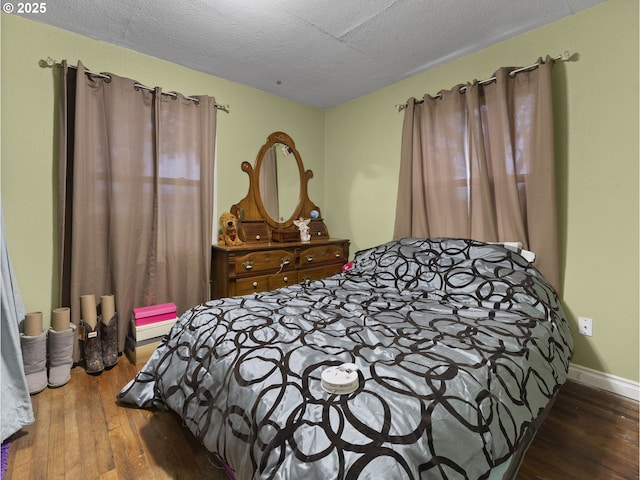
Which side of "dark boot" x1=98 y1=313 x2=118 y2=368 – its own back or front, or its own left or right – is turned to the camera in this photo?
front

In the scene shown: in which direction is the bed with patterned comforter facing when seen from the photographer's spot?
facing the viewer and to the left of the viewer

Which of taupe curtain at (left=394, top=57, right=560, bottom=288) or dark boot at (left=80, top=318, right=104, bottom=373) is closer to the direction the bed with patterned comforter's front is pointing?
the dark boot

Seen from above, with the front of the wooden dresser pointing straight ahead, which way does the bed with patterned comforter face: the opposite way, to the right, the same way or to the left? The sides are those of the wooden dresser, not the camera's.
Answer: to the right

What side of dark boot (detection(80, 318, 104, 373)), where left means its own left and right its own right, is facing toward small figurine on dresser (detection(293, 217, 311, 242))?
left

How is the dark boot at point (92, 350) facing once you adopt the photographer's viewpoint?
facing the viewer

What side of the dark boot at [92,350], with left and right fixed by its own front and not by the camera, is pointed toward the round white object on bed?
front

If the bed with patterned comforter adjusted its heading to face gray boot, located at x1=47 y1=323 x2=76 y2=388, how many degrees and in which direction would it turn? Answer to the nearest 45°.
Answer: approximately 45° to its right

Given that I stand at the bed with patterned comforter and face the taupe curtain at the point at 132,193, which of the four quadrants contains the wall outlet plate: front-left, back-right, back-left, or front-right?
back-right

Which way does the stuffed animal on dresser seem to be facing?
toward the camera

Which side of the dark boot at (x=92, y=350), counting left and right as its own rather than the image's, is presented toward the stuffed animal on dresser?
left

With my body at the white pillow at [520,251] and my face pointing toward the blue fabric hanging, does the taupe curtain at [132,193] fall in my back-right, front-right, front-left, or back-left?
front-right

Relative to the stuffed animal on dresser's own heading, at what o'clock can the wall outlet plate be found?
The wall outlet plate is roughly at 10 o'clock from the stuffed animal on dresser.

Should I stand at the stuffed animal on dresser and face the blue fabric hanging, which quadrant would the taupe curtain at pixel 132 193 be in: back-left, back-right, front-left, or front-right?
front-right

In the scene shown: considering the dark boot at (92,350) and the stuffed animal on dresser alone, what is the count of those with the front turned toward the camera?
2
